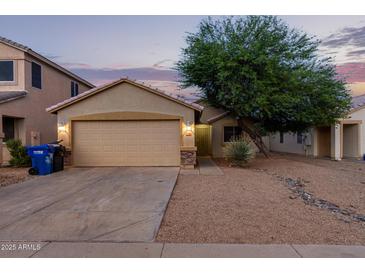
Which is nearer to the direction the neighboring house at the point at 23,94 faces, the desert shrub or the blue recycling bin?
the blue recycling bin

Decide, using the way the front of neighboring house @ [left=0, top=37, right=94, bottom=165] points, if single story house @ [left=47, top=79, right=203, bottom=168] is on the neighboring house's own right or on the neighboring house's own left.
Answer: on the neighboring house's own left

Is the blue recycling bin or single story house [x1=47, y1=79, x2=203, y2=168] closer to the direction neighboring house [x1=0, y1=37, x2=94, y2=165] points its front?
the blue recycling bin

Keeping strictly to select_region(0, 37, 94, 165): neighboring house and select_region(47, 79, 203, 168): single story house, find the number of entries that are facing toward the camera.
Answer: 2

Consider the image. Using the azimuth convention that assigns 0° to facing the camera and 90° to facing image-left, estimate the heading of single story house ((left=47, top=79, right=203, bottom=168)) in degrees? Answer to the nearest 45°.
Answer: approximately 0°

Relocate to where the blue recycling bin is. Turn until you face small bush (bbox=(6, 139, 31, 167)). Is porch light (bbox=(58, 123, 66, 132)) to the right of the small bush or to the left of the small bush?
right

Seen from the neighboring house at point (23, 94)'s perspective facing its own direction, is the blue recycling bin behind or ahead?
ahead

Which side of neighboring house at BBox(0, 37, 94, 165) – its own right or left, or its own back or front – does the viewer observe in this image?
front

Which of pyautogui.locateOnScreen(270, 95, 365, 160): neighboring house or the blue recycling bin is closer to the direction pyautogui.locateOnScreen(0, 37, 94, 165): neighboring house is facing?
the blue recycling bin

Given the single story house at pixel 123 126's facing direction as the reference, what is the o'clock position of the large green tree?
The large green tree is roughly at 9 o'clock from the single story house.

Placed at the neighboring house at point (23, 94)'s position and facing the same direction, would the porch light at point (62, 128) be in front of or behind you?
in front

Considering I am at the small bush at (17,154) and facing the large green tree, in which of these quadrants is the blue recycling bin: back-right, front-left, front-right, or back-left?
front-right
